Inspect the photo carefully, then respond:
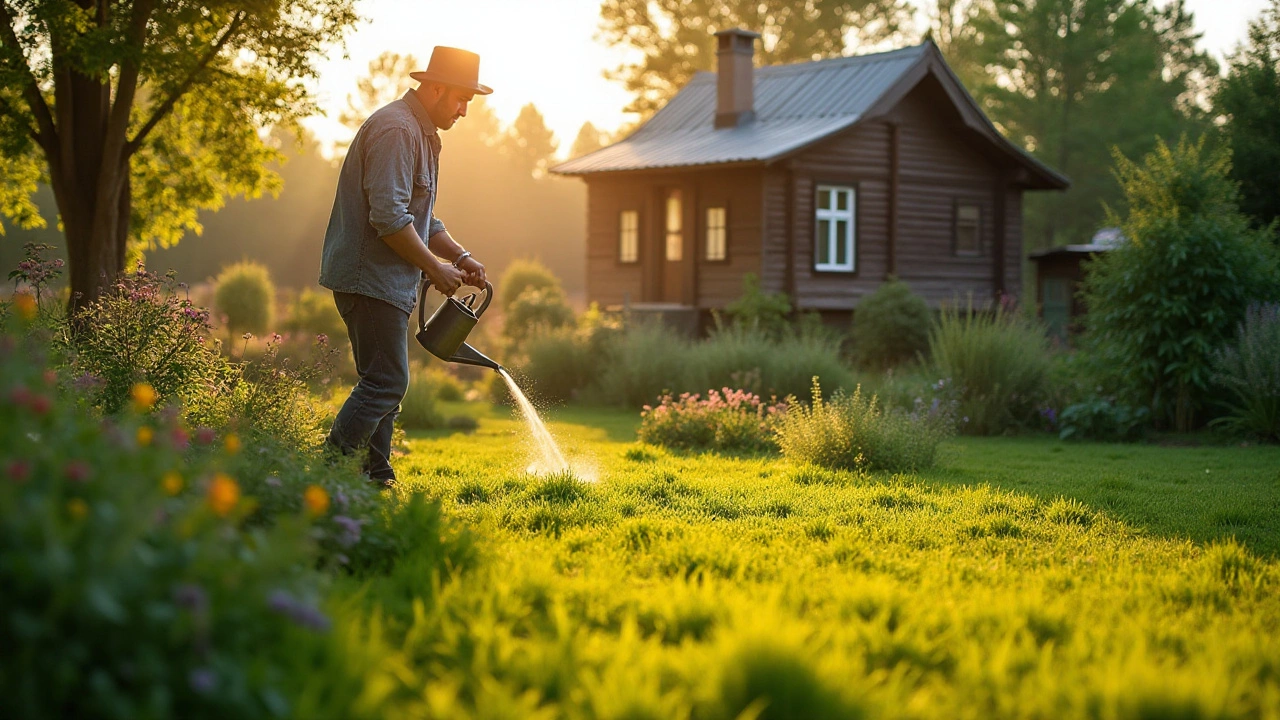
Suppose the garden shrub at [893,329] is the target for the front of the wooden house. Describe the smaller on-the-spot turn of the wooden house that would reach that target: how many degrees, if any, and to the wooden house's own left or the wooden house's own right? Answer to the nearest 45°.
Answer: approximately 45° to the wooden house's own left

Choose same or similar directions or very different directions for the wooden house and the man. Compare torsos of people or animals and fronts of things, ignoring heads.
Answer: very different directions

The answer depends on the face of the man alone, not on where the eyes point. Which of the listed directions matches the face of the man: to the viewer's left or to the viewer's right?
to the viewer's right

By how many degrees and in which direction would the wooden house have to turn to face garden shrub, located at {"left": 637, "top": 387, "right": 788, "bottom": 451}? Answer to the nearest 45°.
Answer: approximately 45° to its left

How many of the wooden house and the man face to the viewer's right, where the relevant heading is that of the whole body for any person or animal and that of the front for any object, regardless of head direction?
1

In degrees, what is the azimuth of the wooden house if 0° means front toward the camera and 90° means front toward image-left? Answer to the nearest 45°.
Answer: approximately 45°

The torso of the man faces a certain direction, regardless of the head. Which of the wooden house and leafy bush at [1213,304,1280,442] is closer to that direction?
the leafy bush

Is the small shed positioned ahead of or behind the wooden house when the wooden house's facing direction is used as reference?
behind

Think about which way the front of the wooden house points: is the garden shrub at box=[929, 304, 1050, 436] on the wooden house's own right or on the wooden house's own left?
on the wooden house's own left

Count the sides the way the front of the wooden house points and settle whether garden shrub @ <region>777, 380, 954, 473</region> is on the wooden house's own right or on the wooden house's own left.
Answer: on the wooden house's own left

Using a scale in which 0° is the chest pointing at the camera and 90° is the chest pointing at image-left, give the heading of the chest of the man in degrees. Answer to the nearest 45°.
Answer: approximately 270°
